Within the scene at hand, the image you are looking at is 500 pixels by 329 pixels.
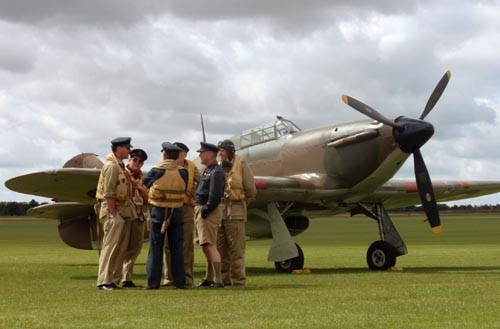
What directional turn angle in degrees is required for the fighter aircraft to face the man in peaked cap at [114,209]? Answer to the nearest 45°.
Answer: approximately 90° to its right

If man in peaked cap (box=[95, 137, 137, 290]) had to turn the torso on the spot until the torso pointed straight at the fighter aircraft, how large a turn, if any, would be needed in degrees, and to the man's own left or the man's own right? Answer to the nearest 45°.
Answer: approximately 45° to the man's own left

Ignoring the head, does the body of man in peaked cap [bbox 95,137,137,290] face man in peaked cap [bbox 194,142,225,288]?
yes

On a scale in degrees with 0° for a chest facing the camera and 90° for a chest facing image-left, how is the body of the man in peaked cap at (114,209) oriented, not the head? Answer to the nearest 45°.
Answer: approximately 270°

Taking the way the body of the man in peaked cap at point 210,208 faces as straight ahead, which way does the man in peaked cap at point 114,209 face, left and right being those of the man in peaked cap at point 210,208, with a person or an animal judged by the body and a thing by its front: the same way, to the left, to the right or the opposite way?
the opposite way

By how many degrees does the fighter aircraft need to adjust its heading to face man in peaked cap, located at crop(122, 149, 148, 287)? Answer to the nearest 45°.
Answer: approximately 90° to its right

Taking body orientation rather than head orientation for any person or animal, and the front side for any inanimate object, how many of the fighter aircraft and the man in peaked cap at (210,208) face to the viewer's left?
1

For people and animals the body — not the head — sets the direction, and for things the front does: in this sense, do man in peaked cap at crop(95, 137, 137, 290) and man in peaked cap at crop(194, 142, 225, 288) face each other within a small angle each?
yes

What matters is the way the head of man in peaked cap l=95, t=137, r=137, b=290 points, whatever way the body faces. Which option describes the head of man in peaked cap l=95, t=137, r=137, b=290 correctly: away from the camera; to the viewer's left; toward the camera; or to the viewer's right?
to the viewer's right

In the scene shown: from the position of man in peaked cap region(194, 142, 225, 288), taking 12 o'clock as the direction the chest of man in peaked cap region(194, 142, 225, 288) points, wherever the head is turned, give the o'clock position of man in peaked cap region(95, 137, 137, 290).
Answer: man in peaked cap region(95, 137, 137, 290) is roughly at 12 o'clock from man in peaked cap region(194, 142, 225, 288).

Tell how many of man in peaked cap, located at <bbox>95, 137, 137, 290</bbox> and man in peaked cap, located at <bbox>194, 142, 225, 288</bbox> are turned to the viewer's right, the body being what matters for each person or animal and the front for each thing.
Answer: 1

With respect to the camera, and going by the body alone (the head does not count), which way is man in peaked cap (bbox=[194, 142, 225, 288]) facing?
to the viewer's left

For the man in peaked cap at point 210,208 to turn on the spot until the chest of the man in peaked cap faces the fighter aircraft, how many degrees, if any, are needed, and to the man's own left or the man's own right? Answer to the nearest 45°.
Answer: approximately 135° to the man's own right
